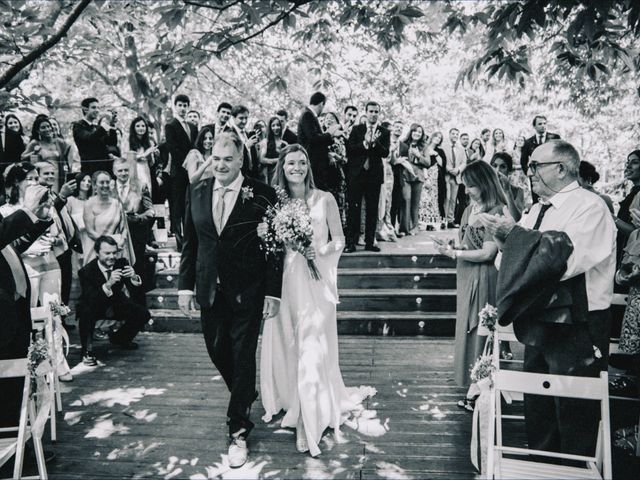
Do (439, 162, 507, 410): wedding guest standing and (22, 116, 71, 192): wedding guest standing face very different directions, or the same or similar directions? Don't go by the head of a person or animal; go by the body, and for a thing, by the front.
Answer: very different directions

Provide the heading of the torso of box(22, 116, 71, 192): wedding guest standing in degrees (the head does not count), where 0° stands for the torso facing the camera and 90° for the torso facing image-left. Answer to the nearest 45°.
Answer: approximately 315°

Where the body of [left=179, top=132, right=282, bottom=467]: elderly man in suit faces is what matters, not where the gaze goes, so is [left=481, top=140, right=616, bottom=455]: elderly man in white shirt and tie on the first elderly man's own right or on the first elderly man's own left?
on the first elderly man's own left

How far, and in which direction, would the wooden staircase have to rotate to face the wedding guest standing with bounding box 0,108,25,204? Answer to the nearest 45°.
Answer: approximately 90° to its right

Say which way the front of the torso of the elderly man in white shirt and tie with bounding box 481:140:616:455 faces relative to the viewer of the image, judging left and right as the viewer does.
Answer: facing to the left of the viewer

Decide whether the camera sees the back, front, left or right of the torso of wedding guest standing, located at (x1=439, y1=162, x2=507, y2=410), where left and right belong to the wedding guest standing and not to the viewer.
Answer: left
